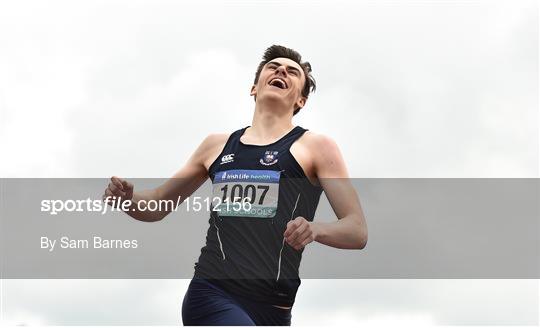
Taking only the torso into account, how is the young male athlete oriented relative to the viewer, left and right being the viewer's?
facing the viewer and to the left of the viewer
